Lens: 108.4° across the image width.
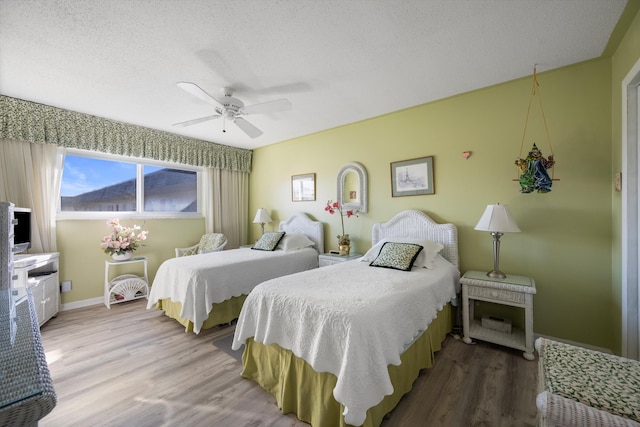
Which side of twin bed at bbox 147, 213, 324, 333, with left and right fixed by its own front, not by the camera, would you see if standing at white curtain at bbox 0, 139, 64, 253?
right

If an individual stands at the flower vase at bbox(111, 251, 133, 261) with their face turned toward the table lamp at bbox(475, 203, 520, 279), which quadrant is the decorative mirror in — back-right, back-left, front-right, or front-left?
front-left

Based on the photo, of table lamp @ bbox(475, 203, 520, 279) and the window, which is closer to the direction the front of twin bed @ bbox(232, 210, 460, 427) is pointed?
the window

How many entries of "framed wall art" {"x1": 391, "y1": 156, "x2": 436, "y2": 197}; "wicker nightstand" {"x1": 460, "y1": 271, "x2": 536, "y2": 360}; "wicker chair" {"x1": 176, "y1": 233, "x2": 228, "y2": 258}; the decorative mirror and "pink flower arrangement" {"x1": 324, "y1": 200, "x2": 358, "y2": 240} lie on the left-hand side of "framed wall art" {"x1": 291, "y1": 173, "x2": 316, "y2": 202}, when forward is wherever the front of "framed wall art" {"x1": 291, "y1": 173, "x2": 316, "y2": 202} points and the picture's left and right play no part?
4

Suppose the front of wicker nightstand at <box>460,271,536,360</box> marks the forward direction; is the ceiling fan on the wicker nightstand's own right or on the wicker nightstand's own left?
on the wicker nightstand's own right

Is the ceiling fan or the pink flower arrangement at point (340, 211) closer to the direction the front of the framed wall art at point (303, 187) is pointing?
the ceiling fan

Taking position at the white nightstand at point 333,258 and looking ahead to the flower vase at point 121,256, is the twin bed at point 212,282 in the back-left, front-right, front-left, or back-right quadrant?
front-left

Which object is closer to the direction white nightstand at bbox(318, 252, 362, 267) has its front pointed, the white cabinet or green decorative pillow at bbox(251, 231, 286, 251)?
the white cabinet
